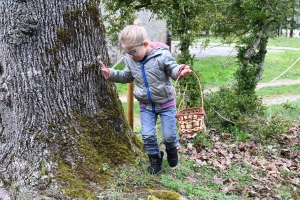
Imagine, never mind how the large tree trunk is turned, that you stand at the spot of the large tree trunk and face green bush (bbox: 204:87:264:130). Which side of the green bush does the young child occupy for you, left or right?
right

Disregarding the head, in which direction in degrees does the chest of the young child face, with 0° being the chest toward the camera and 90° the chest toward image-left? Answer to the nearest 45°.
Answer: approximately 45°

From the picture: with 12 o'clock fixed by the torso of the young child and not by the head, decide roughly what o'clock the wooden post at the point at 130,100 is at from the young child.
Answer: The wooden post is roughly at 4 o'clock from the young child.

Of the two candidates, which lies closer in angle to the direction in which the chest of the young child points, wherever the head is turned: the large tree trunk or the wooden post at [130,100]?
the large tree trunk

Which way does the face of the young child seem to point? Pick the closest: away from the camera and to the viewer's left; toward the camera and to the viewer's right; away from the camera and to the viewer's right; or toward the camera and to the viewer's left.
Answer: toward the camera and to the viewer's left

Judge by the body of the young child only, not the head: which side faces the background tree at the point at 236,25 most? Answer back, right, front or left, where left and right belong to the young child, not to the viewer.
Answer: back

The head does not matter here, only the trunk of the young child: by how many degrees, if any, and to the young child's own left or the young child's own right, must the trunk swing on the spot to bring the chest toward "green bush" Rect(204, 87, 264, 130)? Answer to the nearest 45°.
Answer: approximately 180°
